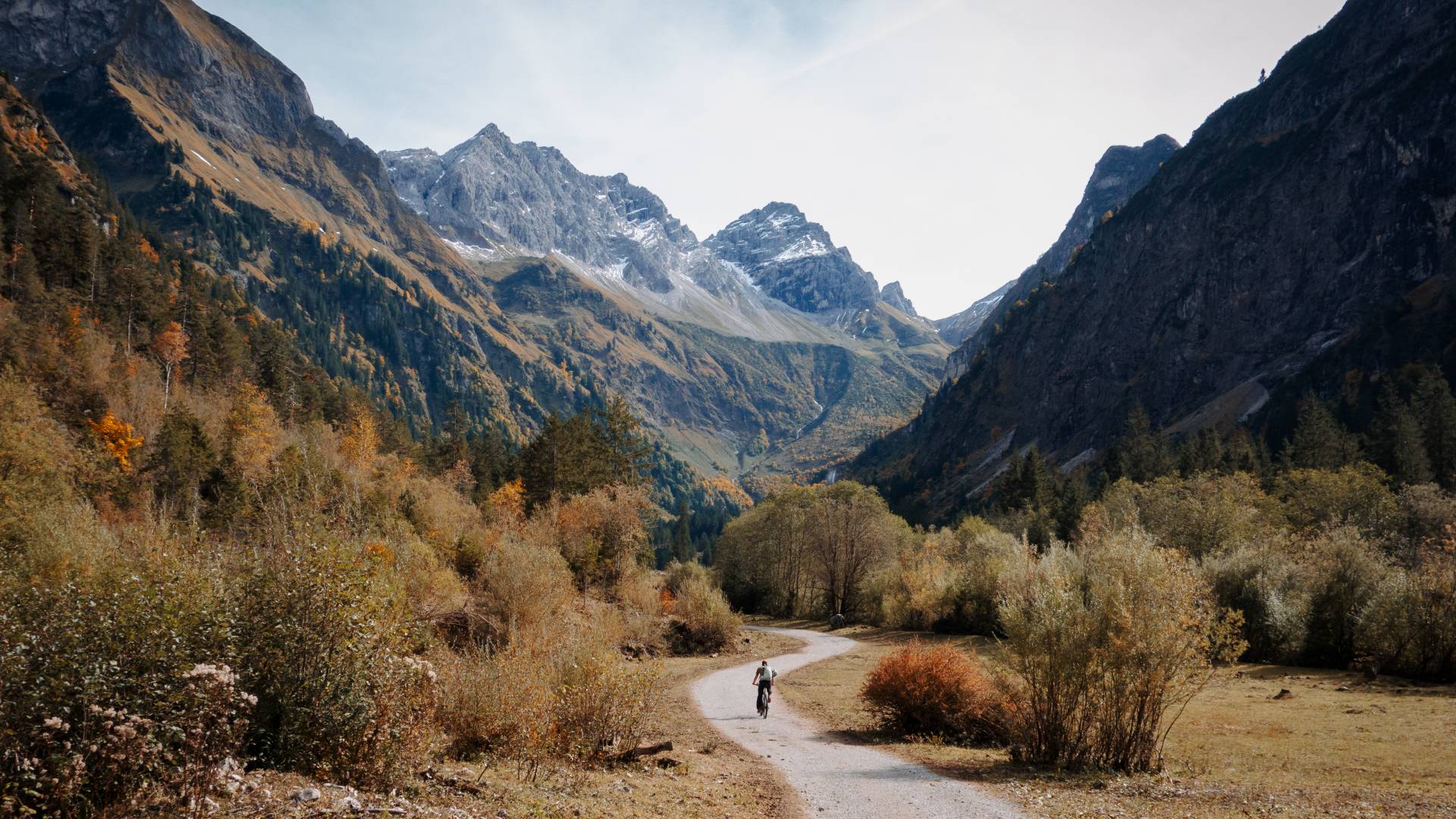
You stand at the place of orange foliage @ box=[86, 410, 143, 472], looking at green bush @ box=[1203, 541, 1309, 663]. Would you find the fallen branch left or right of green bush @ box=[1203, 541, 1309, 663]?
right

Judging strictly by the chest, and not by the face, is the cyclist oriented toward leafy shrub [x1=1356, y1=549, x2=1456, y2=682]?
no

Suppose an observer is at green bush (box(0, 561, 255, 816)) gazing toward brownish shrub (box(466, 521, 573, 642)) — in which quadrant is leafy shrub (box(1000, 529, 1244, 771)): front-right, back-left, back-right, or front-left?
front-right

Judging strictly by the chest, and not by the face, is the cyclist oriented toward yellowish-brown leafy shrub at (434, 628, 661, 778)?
no

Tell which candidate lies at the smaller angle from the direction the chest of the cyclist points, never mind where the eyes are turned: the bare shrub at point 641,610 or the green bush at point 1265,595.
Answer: the bare shrub

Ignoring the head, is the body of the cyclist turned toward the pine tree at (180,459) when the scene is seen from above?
no

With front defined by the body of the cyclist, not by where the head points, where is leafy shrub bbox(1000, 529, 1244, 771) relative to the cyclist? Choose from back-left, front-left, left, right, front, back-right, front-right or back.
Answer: back-right

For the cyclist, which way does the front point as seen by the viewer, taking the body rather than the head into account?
away from the camera

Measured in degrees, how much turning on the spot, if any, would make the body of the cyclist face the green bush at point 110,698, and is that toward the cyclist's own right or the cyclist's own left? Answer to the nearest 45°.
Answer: approximately 180°

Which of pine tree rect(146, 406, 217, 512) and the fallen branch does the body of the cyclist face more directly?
the pine tree

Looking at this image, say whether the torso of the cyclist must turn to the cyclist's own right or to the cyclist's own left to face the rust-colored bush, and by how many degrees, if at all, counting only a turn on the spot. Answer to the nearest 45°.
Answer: approximately 135° to the cyclist's own right

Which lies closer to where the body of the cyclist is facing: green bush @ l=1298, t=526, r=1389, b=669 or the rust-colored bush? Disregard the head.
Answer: the green bush
